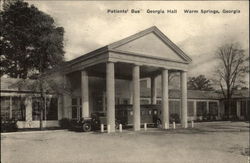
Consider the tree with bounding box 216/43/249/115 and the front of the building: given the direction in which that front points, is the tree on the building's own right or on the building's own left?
on the building's own left

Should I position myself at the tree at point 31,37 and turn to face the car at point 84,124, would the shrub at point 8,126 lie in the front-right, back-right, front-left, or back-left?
front-right

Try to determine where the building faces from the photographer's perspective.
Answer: facing the viewer and to the right of the viewer
